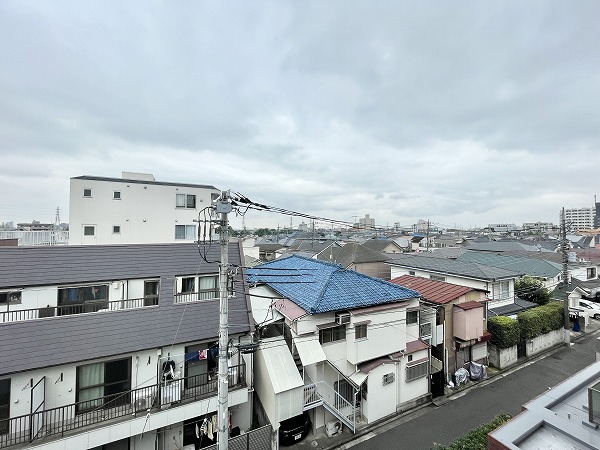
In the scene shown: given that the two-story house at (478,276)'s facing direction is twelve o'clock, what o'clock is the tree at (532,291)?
The tree is roughly at 9 o'clock from the two-story house.

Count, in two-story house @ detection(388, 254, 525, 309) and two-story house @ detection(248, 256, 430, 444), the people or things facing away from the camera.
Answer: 0

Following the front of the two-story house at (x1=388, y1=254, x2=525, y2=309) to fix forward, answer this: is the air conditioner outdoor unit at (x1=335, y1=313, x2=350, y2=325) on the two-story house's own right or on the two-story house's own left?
on the two-story house's own right

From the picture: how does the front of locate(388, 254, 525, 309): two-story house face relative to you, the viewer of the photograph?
facing the viewer and to the right of the viewer

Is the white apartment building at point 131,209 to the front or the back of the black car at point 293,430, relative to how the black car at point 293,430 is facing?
to the back

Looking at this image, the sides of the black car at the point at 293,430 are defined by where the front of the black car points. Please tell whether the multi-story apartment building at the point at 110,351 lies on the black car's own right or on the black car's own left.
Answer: on the black car's own right

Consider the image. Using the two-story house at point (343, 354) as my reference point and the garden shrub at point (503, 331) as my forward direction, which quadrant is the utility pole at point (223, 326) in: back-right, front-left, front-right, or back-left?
back-right
